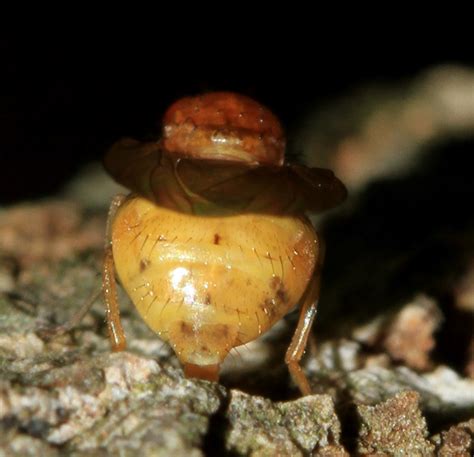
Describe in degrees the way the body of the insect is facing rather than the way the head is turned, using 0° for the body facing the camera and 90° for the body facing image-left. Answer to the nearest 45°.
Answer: approximately 180°
